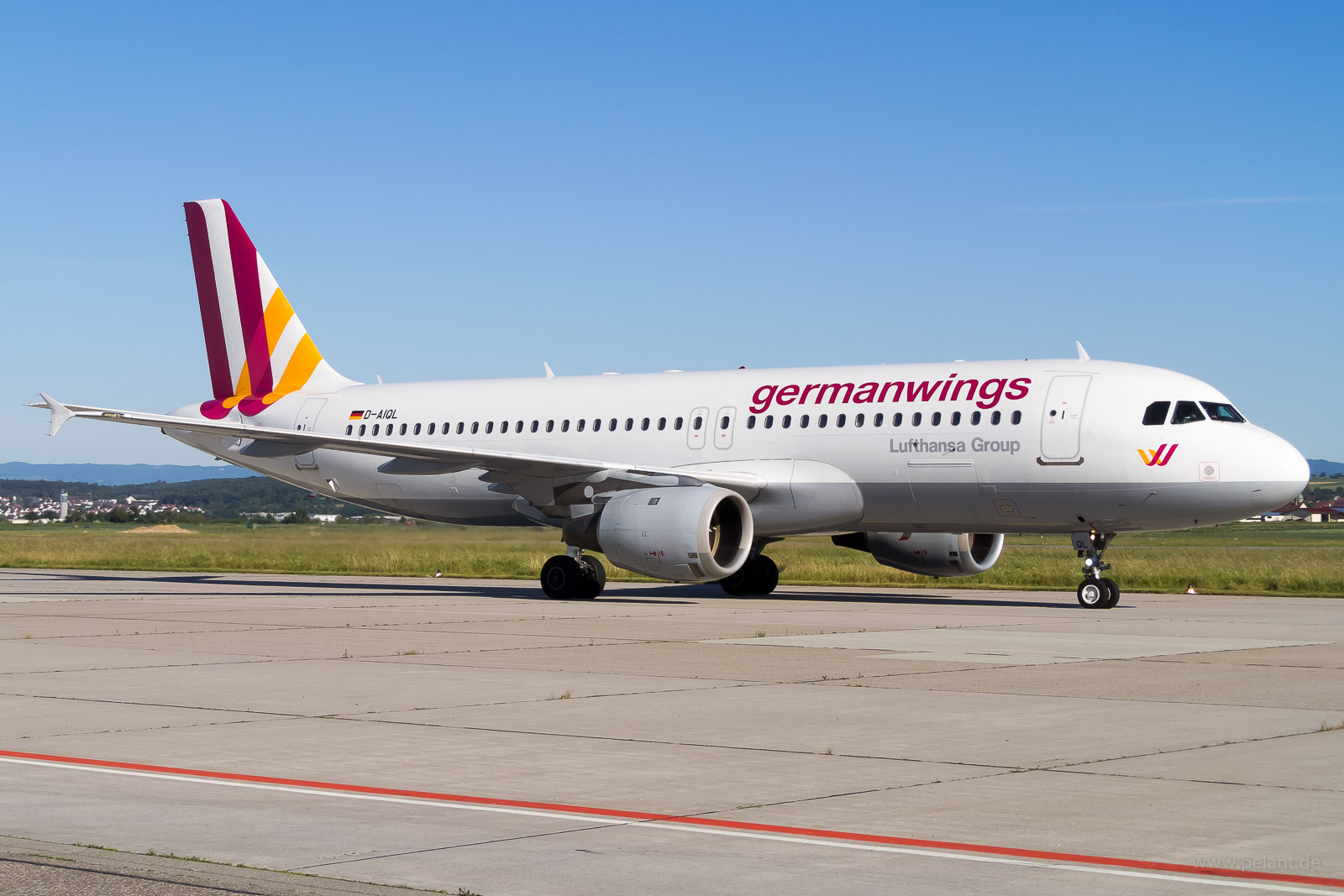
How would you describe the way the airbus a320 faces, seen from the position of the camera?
facing the viewer and to the right of the viewer
